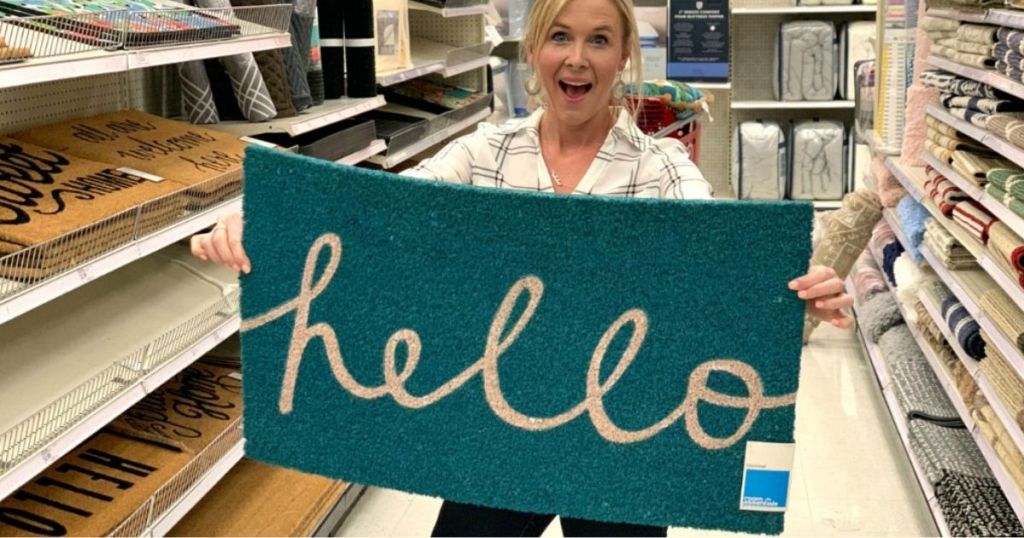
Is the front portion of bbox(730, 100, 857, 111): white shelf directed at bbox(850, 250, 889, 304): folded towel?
yes

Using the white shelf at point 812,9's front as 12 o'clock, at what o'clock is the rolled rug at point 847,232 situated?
The rolled rug is roughly at 12 o'clock from the white shelf.

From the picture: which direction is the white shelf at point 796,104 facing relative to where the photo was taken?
toward the camera

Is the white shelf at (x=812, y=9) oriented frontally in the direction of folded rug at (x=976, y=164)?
yes

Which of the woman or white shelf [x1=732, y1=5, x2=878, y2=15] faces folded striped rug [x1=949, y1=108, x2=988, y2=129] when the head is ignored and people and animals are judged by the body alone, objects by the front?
the white shelf

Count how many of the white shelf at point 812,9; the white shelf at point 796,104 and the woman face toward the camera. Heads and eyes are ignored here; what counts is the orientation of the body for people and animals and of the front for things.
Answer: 3

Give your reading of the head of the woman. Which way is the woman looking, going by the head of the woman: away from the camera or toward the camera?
toward the camera

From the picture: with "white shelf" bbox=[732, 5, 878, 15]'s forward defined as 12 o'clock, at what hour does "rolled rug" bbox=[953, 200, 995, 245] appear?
The rolled rug is roughly at 12 o'clock from the white shelf.

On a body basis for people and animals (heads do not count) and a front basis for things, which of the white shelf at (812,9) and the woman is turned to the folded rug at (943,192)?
the white shelf

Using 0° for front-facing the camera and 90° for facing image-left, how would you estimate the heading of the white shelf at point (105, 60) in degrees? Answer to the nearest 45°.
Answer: approximately 315°

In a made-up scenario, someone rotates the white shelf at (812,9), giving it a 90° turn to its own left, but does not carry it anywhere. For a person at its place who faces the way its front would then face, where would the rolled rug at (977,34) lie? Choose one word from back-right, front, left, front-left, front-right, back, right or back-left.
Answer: right

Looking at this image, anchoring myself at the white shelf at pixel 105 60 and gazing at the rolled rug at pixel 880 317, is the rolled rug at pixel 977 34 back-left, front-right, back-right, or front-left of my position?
front-right

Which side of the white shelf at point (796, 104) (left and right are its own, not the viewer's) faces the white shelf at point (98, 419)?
front

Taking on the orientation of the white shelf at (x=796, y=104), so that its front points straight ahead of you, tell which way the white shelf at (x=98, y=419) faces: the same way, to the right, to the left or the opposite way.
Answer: to the left

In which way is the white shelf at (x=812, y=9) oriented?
toward the camera
